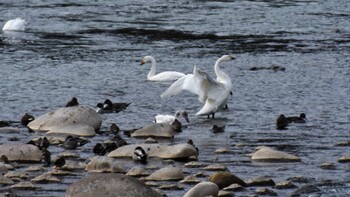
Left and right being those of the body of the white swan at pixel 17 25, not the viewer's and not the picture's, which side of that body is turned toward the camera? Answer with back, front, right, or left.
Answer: left

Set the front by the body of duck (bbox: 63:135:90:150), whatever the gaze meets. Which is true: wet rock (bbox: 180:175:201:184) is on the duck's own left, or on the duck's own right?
on the duck's own left

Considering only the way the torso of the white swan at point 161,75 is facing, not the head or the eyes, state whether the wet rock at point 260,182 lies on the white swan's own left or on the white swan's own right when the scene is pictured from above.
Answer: on the white swan's own left

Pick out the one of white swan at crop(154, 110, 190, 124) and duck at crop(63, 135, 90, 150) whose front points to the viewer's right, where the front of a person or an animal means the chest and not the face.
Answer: the white swan

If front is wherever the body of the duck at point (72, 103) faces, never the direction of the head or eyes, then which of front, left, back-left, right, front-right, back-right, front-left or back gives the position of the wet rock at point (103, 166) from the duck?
right

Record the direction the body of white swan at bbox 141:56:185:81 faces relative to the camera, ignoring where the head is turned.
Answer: to the viewer's left

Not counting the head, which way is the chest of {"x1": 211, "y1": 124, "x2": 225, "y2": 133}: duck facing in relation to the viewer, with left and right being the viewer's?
facing to the left of the viewer
